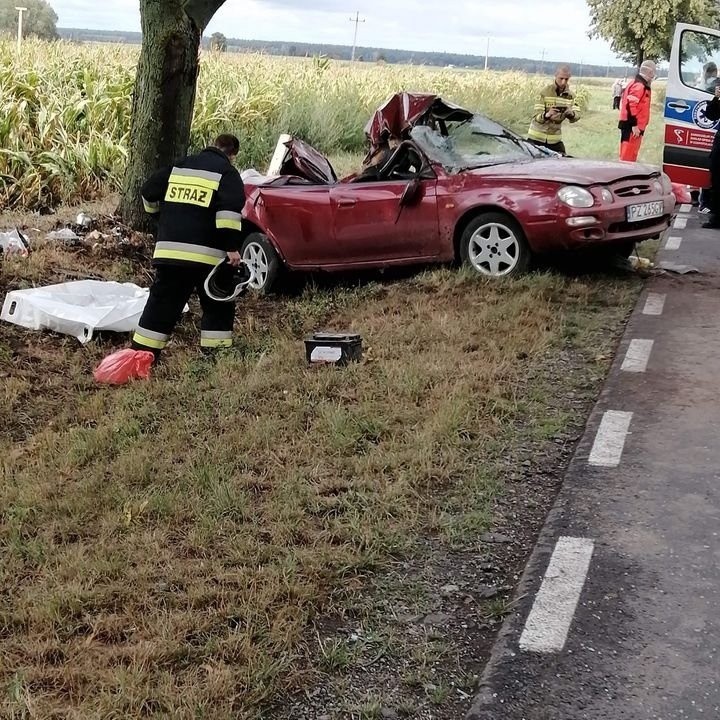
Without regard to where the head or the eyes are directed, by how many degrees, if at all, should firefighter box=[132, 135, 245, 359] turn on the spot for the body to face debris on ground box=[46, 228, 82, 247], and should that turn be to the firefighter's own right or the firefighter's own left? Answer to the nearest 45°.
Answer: approximately 45° to the firefighter's own left

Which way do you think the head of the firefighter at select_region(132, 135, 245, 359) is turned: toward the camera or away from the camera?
away from the camera

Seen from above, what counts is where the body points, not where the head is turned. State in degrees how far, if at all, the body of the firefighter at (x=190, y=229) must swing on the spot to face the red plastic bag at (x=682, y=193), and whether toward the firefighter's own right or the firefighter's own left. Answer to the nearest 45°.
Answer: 0° — they already face it

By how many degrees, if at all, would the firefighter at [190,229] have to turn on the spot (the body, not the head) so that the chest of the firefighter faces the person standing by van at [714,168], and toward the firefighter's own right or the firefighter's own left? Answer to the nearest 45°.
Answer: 0° — they already face them

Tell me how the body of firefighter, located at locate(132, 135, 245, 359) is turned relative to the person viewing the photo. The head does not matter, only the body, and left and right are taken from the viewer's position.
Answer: facing away from the viewer and to the right of the viewer

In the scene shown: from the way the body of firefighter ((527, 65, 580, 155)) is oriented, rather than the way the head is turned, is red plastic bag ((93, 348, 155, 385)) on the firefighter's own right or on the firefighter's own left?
on the firefighter's own right

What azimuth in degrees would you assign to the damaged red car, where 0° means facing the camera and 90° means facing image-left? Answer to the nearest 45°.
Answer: approximately 315°
